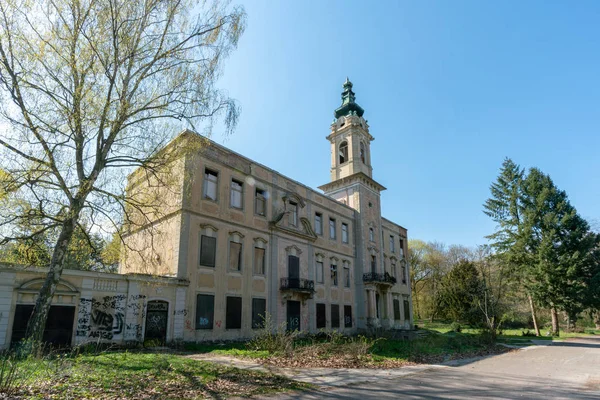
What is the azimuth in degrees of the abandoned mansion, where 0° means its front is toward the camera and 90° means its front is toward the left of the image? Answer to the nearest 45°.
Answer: approximately 315°

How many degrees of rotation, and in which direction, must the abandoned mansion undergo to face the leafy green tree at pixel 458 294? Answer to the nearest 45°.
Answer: approximately 90° to its left
